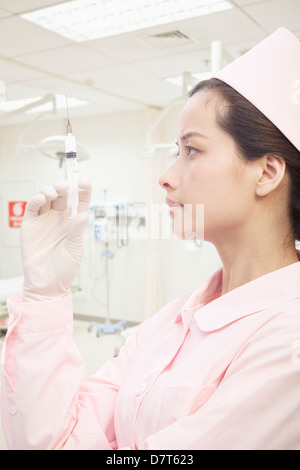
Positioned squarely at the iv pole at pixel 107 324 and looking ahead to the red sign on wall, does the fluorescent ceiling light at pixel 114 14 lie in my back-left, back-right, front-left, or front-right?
back-left

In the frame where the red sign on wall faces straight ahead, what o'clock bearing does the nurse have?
The nurse is roughly at 12 o'clock from the red sign on wall.

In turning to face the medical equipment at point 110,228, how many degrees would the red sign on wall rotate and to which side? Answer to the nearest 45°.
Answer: approximately 45° to its left

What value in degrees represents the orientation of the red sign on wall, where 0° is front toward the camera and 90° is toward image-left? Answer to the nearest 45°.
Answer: approximately 0°

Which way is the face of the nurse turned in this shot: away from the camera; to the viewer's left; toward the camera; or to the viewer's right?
to the viewer's left

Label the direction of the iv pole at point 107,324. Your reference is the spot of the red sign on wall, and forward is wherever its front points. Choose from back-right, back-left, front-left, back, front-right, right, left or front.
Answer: front-left

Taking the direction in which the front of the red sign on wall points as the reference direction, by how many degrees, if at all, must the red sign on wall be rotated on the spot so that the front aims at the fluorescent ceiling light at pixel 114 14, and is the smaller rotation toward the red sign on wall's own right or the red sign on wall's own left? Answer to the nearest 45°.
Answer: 0° — it already faces it
